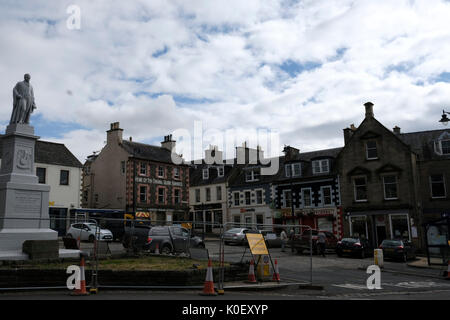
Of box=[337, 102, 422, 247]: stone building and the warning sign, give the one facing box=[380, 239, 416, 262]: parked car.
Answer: the stone building

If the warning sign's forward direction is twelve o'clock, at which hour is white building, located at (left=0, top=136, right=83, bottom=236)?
The white building is roughly at 5 o'clock from the warning sign.

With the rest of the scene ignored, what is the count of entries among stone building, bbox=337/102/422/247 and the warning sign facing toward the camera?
2

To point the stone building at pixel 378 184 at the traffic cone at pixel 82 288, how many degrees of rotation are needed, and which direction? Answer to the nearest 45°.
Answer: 0° — it already faces it

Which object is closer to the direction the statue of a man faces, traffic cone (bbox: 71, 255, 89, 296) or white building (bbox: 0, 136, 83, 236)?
the traffic cone

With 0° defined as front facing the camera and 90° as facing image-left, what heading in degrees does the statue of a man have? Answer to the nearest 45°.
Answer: approximately 315°

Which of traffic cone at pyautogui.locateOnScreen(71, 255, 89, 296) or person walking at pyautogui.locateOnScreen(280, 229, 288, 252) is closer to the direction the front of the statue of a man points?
the traffic cone

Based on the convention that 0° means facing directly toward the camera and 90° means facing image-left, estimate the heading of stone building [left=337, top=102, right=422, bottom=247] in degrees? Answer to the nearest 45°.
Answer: approximately 0°

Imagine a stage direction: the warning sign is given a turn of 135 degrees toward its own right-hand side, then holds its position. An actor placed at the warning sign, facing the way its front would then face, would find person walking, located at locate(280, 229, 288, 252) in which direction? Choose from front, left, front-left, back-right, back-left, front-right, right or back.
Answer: front-right
